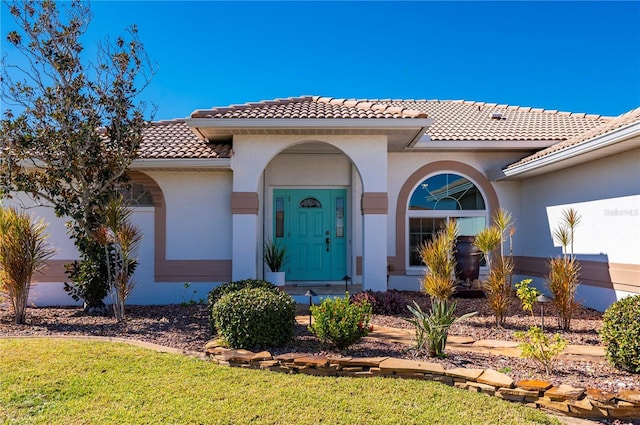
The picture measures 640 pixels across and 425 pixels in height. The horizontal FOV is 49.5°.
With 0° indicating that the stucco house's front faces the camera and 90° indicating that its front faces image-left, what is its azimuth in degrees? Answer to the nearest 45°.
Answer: approximately 0°

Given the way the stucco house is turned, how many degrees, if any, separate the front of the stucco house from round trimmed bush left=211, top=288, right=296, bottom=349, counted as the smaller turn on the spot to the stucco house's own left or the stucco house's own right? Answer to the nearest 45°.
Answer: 0° — it already faces it

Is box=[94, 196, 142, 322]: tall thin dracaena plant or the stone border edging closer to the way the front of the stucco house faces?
the stone border edging

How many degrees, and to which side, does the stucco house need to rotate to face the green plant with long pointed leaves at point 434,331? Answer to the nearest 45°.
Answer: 0° — it already faces it

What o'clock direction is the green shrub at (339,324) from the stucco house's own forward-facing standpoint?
The green shrub is roughly at 12 o'clock from the stucco house.

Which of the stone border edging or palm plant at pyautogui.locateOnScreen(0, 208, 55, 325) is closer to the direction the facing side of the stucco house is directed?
the stone border edging

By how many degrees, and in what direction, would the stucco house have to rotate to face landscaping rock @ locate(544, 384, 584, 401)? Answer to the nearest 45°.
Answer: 0° — it already faces it
